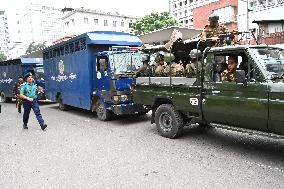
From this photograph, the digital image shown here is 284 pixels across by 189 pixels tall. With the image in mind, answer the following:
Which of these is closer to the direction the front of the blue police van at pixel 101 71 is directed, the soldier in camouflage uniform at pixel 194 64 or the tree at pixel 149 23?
the soldier in camouflage uniform

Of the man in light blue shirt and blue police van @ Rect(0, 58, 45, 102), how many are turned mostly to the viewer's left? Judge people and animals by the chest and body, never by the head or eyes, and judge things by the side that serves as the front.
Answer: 0

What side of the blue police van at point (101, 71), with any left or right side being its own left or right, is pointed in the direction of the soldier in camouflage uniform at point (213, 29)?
front

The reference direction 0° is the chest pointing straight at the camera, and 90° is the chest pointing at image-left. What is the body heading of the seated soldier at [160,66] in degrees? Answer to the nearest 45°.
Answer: approximately 315°

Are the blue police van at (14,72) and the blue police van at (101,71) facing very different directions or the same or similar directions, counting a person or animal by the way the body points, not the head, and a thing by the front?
same or similar directions

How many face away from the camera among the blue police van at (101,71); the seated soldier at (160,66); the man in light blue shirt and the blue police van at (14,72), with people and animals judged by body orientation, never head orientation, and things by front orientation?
0

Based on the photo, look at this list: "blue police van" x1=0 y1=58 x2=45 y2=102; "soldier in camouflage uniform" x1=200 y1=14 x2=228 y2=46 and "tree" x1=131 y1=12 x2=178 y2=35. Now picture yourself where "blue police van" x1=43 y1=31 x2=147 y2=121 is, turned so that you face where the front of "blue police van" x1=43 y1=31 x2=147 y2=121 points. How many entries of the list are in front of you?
1

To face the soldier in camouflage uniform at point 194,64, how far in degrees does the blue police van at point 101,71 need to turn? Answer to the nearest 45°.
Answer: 0° — it already faces them

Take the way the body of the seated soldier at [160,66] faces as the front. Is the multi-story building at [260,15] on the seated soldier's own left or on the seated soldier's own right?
on the seated soldier's own left

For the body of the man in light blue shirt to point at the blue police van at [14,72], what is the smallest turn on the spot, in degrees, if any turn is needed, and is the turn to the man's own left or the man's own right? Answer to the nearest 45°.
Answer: approximately 135° to the man's own left

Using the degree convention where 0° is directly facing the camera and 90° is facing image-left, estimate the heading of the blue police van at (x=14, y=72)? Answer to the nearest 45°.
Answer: approximately 315°

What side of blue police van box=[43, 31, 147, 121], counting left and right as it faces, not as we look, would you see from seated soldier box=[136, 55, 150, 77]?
front

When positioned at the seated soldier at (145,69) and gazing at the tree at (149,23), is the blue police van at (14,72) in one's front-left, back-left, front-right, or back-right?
front-left

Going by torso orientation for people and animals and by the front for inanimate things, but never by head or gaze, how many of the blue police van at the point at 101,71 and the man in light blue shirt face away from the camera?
0

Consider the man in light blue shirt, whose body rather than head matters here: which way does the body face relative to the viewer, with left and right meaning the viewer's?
facing the viewer and to the right of the viewer

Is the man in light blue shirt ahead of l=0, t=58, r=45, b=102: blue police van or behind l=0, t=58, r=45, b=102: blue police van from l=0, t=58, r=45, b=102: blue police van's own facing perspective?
ahead
